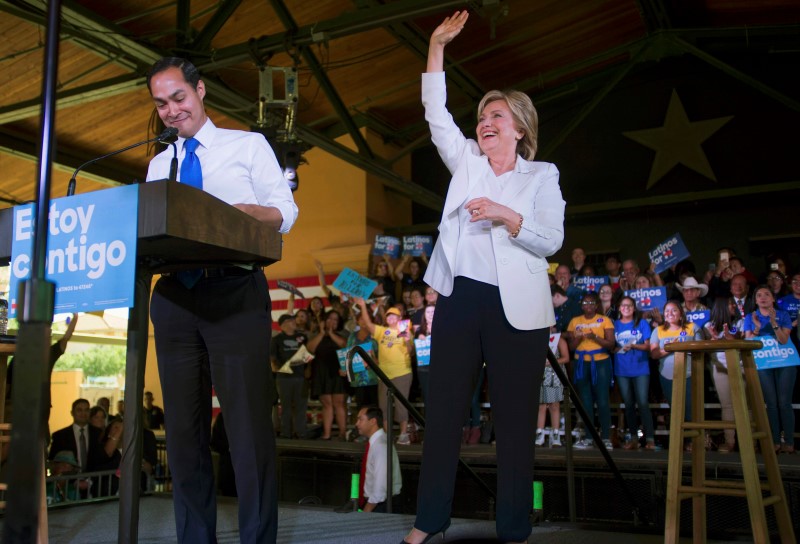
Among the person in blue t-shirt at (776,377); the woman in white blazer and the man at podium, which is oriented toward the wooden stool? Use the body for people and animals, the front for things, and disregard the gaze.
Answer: the person in blue t-shirt

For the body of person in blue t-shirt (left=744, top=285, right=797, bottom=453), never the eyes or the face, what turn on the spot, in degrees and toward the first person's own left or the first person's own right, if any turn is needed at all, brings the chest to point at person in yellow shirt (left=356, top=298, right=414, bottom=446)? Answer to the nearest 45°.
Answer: approximately 90° to the first person's own right

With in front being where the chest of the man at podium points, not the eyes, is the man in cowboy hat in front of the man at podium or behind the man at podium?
behind

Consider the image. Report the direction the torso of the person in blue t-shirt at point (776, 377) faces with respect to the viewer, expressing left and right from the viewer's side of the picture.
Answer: facing the viewer

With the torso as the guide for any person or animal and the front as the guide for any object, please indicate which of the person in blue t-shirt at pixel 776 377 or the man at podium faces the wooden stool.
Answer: the person in blue t-shirt

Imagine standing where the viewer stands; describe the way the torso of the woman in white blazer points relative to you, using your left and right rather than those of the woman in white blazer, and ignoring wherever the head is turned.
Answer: facing the viewer and to the left of the viewer
